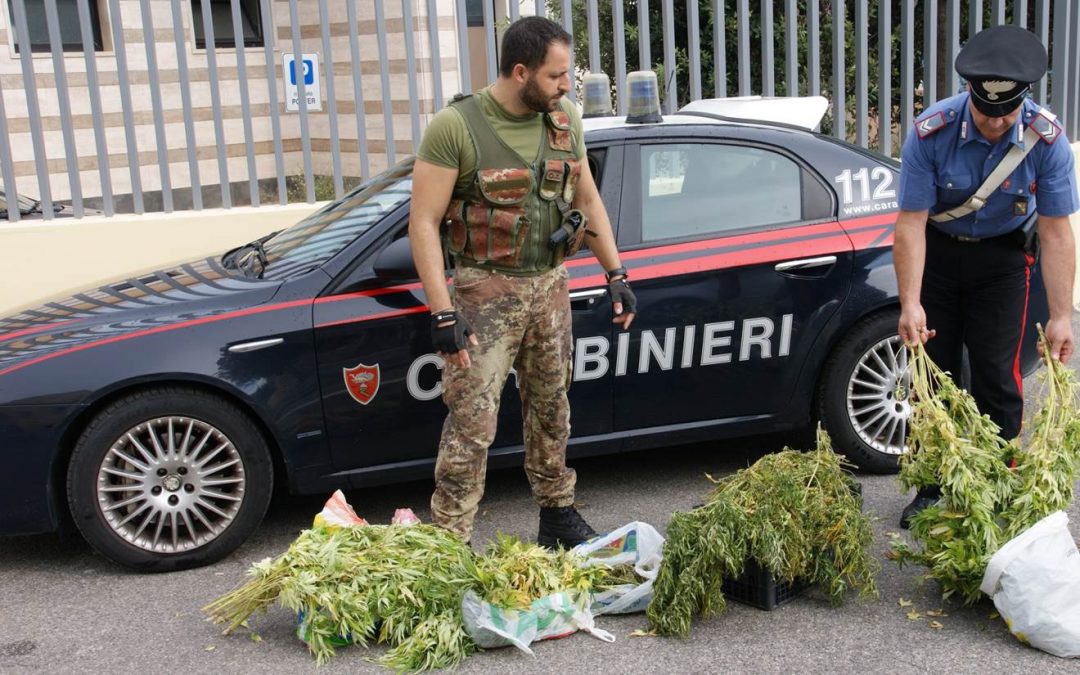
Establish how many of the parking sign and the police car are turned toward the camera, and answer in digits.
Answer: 1

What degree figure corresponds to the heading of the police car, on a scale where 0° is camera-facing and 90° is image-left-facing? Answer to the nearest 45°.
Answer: approximately 90°

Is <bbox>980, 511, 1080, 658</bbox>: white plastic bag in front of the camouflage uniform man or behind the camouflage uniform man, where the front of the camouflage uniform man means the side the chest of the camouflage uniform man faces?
in front

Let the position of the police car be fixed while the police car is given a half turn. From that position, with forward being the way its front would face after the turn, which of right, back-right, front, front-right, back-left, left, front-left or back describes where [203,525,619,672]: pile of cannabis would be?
right

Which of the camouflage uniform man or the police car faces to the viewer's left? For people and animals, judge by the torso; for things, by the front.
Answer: the police car

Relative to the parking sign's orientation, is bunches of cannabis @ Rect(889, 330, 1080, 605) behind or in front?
in front

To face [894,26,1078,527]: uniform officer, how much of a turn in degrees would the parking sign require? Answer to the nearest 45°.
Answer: approximately 45° to its left

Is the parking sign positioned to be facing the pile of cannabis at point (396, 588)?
yes

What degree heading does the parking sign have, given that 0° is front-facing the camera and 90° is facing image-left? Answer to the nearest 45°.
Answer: approximately 0°

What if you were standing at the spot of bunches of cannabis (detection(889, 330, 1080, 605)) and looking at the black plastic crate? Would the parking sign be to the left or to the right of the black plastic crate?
right

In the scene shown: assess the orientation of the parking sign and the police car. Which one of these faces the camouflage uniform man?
the parking sign

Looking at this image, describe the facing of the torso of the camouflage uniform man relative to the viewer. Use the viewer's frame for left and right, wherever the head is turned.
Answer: facing the viewer and to the right of the viewer
